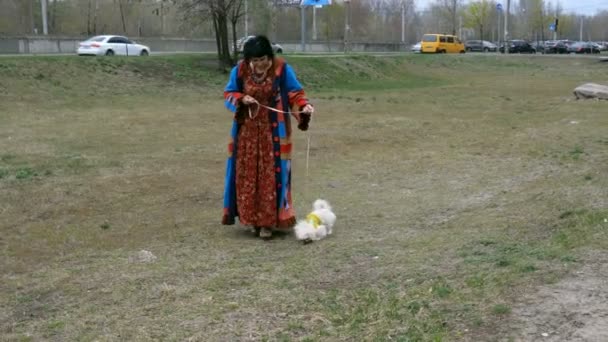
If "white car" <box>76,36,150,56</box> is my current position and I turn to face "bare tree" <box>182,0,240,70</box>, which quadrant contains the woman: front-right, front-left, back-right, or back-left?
front-right

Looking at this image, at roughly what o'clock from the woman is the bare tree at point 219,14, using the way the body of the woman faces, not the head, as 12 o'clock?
The bare tree is roughly at 6 o'clock from the woman.

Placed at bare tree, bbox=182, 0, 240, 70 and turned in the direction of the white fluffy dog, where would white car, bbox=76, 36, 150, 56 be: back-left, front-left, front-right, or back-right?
back-right

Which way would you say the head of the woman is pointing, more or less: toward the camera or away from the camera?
toward the camera

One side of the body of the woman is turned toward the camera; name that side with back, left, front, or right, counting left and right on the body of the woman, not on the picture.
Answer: front
